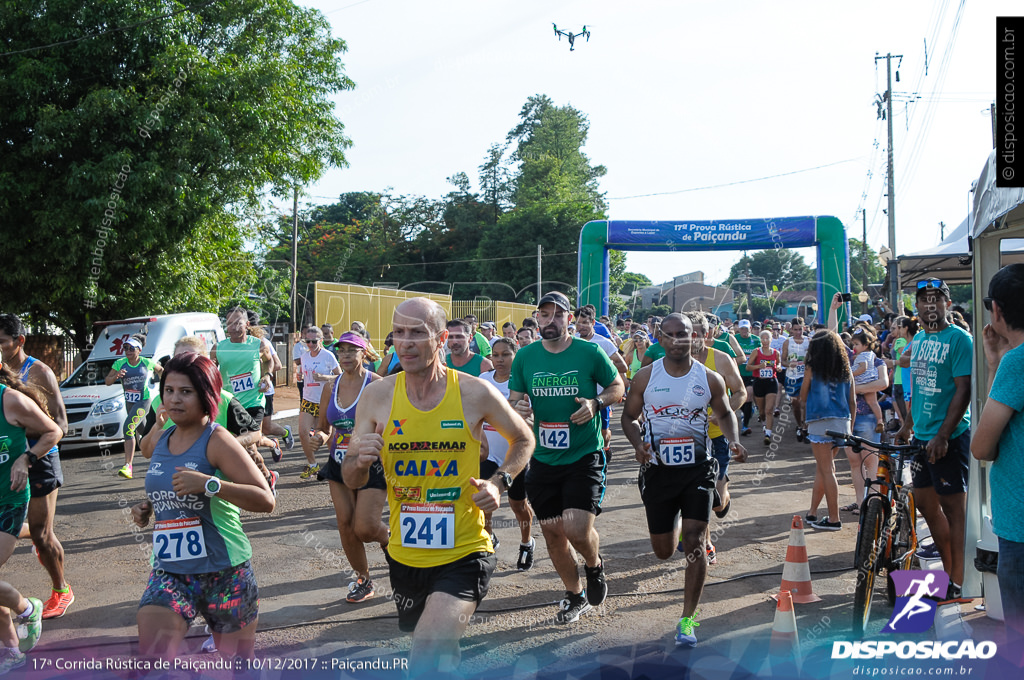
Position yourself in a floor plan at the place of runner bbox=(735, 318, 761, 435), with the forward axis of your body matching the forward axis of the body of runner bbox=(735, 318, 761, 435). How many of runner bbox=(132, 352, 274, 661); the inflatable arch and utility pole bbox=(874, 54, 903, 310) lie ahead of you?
1

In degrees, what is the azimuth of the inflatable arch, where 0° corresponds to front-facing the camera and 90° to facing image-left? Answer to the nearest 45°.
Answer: approximately 0°

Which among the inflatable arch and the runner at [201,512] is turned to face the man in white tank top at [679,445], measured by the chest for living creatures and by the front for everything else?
the inflatable arch

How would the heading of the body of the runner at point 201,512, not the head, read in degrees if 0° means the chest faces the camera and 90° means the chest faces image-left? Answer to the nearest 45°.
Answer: approximately 45°

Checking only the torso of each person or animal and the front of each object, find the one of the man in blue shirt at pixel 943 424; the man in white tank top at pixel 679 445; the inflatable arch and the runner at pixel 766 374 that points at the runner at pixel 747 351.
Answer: the inflatable arch

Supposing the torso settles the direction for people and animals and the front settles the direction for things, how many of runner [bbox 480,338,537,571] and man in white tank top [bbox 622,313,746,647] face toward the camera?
2

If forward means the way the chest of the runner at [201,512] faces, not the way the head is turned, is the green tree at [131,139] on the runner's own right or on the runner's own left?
on the runner's own right

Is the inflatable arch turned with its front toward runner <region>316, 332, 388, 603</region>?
yes

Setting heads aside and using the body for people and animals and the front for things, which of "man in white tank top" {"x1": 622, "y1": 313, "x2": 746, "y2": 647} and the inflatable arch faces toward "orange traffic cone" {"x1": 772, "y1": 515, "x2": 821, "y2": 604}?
the inflatable arch

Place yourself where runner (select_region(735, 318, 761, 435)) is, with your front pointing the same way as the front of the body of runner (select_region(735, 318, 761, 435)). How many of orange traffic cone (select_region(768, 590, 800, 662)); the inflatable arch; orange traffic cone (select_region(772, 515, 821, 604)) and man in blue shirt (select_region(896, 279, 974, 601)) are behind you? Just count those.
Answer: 1
